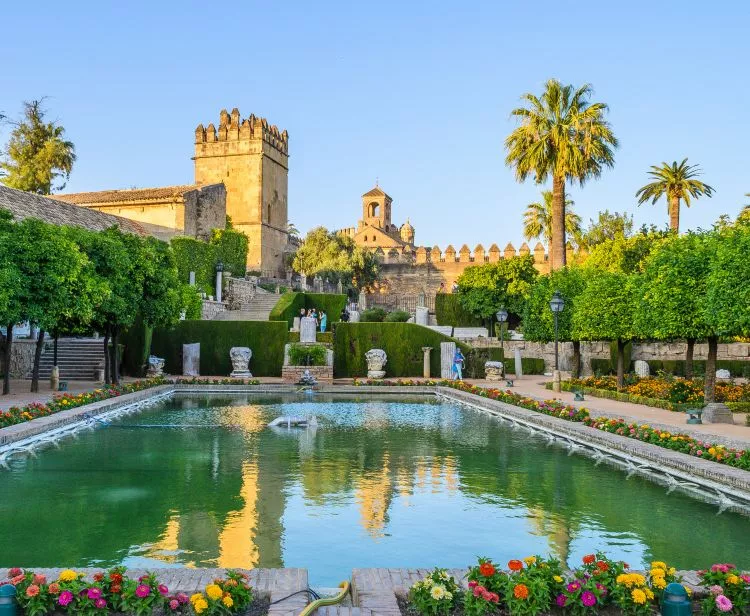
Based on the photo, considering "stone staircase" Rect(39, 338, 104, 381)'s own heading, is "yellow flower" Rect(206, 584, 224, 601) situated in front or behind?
in front

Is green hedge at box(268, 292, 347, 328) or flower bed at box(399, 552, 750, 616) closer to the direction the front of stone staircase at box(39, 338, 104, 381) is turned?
the flower bed

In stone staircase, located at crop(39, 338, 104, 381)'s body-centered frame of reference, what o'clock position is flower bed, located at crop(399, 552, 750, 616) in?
The flower bed is roughly at 12 o'clock from the stone staircase.

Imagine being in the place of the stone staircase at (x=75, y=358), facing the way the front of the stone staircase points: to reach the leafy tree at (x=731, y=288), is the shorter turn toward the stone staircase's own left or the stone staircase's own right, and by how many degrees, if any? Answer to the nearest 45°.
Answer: approximately 45° to the stone staircase's own left

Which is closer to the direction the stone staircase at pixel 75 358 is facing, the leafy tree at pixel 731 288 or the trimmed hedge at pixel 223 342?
the leafy tree

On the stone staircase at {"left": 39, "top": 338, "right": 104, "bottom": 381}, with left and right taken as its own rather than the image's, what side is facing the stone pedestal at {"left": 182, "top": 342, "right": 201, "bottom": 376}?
left

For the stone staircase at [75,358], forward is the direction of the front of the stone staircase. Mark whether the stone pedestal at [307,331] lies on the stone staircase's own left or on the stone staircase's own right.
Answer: on the stone staircase's own left

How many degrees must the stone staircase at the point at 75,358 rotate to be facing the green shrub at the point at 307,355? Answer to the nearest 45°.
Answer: approximately 45° to its left

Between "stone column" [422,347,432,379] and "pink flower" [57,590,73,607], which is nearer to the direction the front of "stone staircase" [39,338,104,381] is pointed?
the pink flower

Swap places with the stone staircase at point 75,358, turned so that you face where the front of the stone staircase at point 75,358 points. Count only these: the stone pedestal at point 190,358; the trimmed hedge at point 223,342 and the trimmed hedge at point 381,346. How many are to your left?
3

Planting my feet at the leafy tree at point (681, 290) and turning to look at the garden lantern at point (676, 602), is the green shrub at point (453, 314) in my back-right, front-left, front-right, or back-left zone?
back-right

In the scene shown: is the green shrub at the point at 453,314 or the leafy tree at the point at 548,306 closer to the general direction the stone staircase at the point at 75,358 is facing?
the leafy tree

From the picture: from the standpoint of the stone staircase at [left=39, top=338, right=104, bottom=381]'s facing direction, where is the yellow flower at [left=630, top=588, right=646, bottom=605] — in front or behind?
in front

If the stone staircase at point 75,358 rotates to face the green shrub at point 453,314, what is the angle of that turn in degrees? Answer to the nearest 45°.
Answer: approximately 135° to its left
